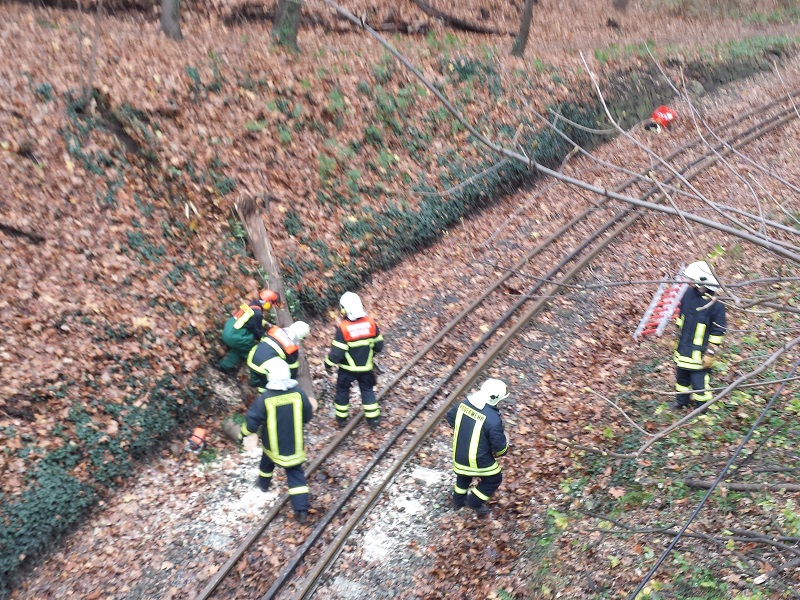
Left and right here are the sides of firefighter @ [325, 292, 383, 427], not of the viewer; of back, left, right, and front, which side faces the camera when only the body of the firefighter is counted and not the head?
back

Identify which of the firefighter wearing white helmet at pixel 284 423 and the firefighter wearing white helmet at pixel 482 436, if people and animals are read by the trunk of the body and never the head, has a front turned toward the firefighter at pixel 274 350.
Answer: the firefighter wearing white helmet at pixel 284 423

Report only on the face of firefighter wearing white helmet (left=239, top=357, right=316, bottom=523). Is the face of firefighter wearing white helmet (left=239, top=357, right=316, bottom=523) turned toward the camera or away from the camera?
away from the camera

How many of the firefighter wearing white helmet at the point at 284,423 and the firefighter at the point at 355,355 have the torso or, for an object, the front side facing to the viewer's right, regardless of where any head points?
0

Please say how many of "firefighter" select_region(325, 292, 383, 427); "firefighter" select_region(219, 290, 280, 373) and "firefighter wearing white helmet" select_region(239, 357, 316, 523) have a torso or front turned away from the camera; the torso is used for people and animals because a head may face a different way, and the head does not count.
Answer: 2

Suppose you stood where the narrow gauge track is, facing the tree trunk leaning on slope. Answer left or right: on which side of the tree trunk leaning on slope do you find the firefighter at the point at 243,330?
left

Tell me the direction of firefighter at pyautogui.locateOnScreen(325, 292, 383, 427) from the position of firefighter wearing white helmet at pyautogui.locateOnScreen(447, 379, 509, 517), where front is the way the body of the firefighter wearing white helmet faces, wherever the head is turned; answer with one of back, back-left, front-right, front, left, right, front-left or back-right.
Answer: left

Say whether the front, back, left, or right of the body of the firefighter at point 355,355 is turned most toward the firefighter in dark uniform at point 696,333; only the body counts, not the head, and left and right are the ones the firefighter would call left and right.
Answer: right

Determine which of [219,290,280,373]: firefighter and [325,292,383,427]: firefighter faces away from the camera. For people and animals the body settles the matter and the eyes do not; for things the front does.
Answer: [325,292,383,427]: firefighter

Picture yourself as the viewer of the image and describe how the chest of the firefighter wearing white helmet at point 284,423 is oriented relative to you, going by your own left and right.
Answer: facing away from the viewer
